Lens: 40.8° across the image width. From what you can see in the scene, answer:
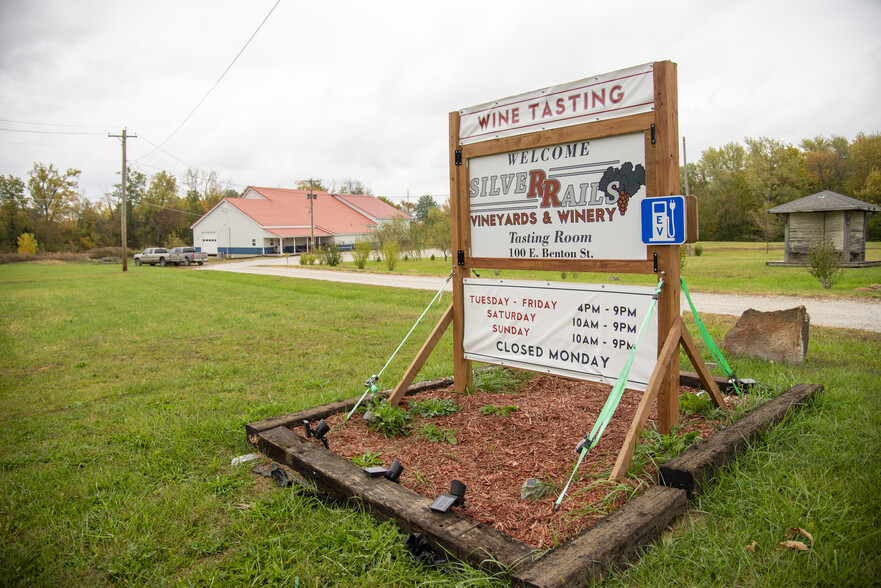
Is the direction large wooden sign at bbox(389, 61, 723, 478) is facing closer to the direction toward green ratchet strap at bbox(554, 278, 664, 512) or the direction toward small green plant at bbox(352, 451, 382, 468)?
the small green plant

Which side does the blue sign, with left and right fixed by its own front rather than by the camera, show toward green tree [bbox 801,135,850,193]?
back

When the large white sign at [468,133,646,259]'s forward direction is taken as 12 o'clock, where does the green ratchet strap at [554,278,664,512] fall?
The green ratchet strap is roughly at 10 o'clock from the large white sign.

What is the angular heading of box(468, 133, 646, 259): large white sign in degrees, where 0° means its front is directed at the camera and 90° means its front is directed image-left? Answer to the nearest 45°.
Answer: approximately 45°
